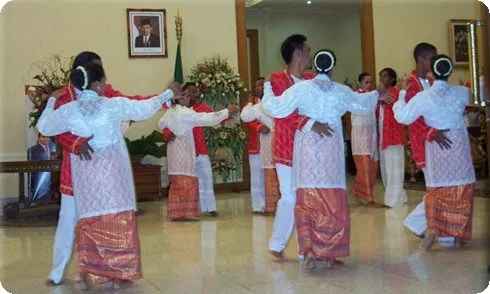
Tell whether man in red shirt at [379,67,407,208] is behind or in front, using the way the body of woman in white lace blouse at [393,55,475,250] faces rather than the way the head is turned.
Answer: in front

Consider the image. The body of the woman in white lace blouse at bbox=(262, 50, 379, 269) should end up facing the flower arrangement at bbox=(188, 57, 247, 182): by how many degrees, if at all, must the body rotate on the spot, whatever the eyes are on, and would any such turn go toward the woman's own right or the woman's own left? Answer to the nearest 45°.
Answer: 0° — they already face it

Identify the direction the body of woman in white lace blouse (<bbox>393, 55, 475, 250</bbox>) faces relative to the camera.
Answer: away from the camera

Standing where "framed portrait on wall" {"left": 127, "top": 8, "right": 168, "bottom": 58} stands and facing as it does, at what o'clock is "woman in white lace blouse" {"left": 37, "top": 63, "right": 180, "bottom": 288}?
The woman in white lace blouse is roughly at 12 o'clock from the framed portrait on wall.

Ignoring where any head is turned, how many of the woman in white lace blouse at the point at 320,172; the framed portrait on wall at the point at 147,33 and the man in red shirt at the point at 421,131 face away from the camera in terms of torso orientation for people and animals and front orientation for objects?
1

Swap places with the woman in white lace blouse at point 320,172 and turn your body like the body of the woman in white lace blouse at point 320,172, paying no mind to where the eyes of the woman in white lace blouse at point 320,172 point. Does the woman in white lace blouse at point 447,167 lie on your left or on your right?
on your right

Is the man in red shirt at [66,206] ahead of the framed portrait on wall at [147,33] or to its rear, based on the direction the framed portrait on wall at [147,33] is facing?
ahead

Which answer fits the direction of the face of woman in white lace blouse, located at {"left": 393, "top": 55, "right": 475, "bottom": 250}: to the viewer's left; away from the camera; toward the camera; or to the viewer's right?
away from the camera

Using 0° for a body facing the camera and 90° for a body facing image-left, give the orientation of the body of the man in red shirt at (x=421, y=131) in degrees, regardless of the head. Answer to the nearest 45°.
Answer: approximately 315°

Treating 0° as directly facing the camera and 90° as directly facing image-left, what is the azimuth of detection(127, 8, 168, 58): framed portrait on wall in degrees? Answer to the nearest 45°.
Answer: approximately 0°

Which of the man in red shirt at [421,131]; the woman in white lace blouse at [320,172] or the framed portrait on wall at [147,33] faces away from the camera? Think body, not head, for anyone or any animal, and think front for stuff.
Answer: the woman in white lace blouse

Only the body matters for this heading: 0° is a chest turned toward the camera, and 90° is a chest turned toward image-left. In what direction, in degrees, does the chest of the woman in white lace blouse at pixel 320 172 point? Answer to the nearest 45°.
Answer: approximately 180°

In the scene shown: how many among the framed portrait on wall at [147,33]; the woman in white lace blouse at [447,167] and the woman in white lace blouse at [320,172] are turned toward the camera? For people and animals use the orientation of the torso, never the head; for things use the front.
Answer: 1

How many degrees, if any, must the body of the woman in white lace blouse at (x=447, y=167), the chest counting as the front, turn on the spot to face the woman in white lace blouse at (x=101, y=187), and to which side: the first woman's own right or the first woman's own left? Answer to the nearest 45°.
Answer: approximately 135° to the first woman's own left

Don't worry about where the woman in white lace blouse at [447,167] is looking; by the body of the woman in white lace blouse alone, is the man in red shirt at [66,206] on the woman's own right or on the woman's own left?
on the woman's own left

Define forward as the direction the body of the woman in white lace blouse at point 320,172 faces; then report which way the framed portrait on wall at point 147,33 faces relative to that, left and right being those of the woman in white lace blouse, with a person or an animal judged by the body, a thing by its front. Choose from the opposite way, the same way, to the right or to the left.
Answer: the opposite way
